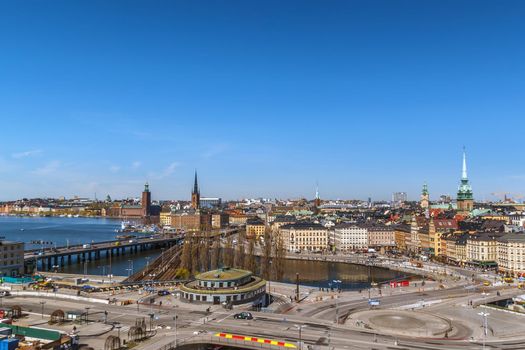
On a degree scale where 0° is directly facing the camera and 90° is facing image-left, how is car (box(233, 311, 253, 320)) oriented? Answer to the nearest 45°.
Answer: approximately 90°
